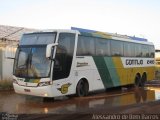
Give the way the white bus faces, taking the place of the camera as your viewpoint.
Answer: facing the viewer and to the left of the viewer

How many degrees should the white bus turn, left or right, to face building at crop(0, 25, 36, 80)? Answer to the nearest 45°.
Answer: approximately 90° to its right
